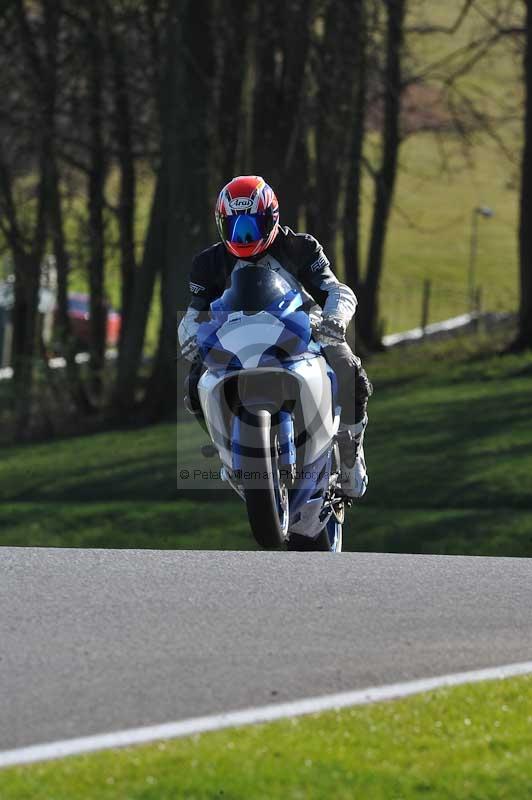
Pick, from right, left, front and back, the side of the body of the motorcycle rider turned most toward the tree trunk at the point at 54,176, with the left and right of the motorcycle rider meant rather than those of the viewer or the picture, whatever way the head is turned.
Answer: back

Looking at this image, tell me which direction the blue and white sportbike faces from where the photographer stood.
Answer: facing the viewer

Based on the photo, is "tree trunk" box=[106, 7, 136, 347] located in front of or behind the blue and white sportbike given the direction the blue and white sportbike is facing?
behind

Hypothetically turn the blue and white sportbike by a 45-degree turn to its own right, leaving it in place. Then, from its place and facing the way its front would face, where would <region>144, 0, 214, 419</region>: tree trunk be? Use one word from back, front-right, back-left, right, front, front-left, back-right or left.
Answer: back-right

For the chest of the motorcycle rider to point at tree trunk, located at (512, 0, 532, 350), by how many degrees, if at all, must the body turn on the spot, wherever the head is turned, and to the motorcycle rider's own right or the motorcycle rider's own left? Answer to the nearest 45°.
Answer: approximately 180°

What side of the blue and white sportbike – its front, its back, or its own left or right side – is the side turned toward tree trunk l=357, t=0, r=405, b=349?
back

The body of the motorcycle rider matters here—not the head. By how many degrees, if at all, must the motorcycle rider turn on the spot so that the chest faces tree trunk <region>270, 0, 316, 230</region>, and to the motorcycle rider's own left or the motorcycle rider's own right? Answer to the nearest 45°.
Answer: approximately 180°

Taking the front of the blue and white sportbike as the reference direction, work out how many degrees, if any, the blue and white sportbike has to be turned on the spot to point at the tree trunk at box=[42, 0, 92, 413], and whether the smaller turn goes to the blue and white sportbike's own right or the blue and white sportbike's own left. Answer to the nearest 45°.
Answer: approximately 180°

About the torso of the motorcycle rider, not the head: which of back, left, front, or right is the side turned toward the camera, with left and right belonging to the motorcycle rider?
front

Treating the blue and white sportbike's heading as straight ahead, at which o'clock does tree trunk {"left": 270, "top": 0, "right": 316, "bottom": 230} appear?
The tree trunk is roughly at 6 o'clock from the blue and white sportbike.

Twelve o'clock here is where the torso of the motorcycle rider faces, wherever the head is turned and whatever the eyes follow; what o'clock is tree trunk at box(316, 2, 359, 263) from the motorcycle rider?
The tree trunk is roughly at 6 o'clock from the motorcycle rider.

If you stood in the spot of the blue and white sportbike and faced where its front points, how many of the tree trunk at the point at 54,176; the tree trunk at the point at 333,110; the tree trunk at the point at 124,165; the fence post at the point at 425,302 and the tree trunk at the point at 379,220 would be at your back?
5
